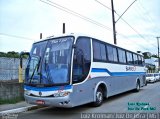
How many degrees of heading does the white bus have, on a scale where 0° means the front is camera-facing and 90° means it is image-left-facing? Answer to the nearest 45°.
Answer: approximately 45°
